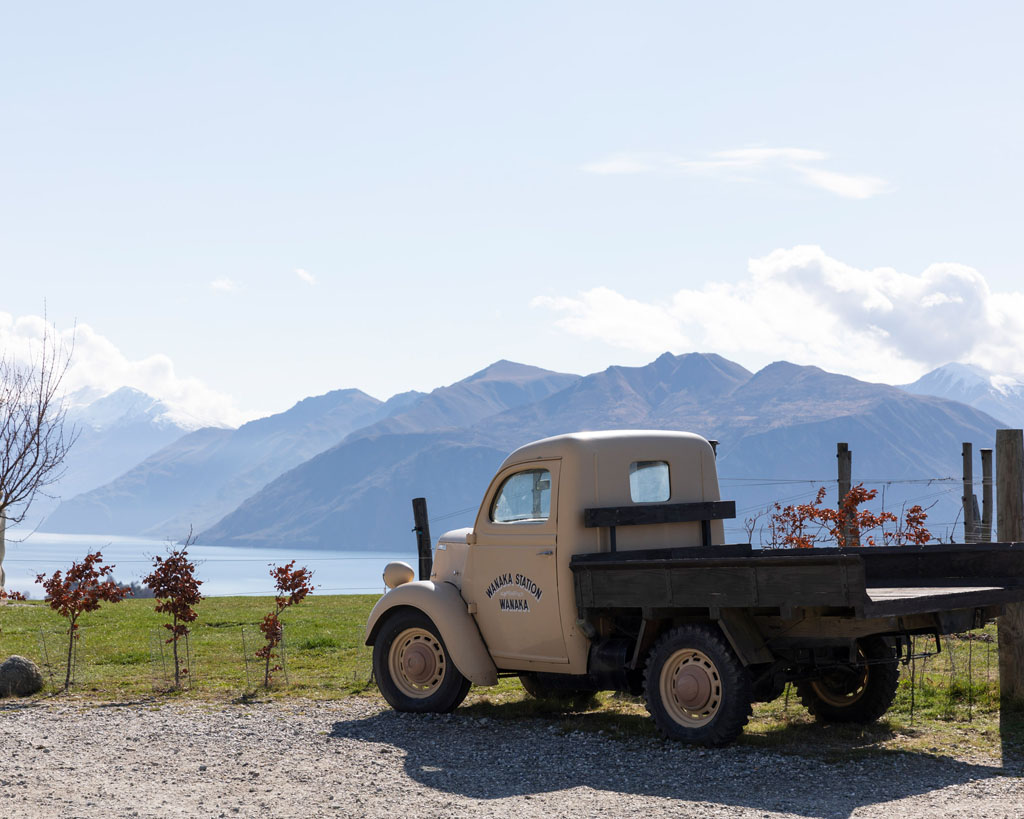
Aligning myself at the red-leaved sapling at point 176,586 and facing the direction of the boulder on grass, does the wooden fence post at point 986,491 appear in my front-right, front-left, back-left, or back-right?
back-right

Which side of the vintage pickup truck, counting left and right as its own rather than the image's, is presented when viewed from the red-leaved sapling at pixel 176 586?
front

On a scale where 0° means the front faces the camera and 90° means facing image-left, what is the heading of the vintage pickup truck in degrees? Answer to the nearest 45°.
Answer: approximately 135°

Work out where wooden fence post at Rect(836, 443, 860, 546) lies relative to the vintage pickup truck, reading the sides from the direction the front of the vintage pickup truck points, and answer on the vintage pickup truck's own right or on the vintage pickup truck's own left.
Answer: on the vintage pickup truck's own right

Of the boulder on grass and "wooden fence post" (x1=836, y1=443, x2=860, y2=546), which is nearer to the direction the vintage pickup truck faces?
the boulder on grass
